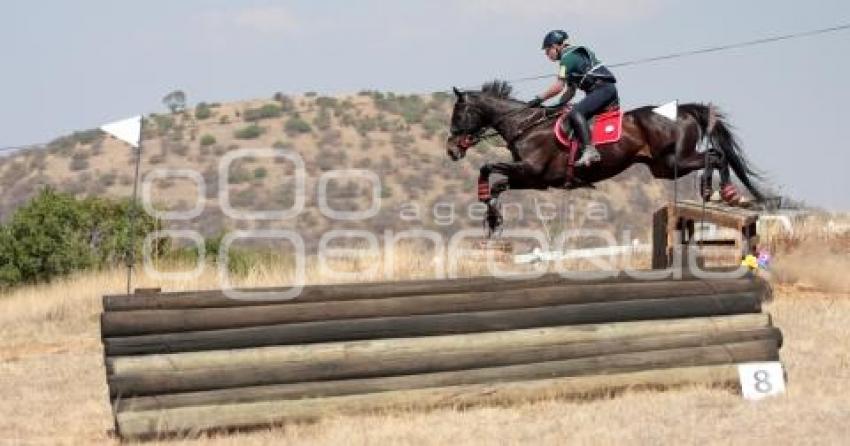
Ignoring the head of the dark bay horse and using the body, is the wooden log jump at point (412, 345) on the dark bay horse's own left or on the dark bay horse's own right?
on the dark bay horse's own left

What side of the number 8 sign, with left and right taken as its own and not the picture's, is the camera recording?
front

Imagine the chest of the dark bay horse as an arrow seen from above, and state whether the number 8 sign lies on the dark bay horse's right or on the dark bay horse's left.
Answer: on the dark bay horse's left

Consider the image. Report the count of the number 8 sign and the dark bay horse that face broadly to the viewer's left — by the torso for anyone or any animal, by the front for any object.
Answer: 1

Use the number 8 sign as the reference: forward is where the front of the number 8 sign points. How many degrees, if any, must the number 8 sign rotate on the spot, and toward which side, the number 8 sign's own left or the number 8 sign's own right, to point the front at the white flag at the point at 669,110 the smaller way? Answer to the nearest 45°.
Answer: approximately 180°

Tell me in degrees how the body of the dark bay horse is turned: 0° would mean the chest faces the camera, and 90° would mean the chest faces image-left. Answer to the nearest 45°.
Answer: approximately 90°

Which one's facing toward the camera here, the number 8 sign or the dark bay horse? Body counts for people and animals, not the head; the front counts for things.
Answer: the number 8 sign

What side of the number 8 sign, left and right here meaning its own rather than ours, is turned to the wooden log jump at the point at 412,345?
right

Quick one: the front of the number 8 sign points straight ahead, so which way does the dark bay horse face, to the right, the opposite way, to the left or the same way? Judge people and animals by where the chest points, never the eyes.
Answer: to the right
